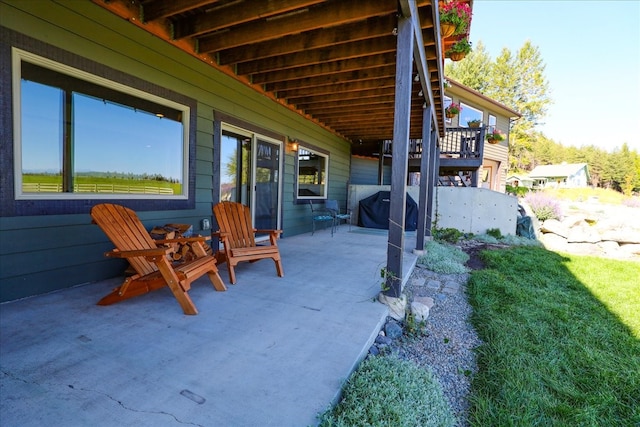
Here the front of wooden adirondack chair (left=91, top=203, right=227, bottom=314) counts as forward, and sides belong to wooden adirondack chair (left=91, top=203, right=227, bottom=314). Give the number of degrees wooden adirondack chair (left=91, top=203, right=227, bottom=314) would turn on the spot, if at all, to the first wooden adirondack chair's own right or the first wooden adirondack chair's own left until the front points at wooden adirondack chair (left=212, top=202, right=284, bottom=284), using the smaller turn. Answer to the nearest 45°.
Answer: approximately 90° to the first wooden adirondack chair's own left

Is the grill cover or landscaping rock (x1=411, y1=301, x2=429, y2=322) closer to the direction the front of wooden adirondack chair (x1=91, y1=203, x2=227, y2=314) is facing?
the landscaping rock

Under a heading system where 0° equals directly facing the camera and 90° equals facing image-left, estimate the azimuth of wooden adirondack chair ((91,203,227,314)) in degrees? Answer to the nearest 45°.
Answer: approximately 315°

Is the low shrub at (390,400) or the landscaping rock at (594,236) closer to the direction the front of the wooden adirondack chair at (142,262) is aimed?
the low shrub

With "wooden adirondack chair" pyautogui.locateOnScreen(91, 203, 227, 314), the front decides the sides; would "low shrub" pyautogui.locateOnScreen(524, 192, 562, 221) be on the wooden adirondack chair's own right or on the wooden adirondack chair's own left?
on the wooden adirondack chair's own left

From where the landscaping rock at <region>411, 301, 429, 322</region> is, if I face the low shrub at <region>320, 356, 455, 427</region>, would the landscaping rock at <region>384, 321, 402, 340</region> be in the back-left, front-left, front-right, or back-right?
front-right

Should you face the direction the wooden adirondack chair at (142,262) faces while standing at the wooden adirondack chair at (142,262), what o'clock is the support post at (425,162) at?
The support post is roughly at 10 o'clock from the wooden adirondack chair.

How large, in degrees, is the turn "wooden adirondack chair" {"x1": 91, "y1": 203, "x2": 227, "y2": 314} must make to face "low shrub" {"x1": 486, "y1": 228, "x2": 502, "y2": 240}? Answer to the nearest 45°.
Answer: approximately 45° to its left

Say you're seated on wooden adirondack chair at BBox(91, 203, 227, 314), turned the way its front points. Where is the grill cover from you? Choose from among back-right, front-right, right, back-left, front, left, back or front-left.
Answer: left

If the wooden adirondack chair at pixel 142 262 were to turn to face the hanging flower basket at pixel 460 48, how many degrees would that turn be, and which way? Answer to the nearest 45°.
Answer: approximately 45° to its left

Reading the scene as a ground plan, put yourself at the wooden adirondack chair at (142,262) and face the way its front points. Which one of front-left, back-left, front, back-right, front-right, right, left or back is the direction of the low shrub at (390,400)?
front

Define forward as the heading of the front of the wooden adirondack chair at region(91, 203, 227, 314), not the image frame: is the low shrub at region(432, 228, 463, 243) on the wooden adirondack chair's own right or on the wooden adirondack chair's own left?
on the wooden adirondack chair's own left

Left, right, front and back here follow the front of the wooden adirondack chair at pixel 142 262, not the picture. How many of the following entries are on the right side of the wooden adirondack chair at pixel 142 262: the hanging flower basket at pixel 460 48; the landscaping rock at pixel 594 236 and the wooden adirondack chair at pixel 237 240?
0

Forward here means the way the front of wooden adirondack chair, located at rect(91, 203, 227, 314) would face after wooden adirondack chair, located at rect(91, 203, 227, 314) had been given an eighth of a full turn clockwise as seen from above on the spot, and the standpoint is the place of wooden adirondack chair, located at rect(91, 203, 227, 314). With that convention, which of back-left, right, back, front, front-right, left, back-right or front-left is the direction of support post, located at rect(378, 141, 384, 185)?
back-left

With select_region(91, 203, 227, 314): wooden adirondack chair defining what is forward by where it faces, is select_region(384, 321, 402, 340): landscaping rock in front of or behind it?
in front
